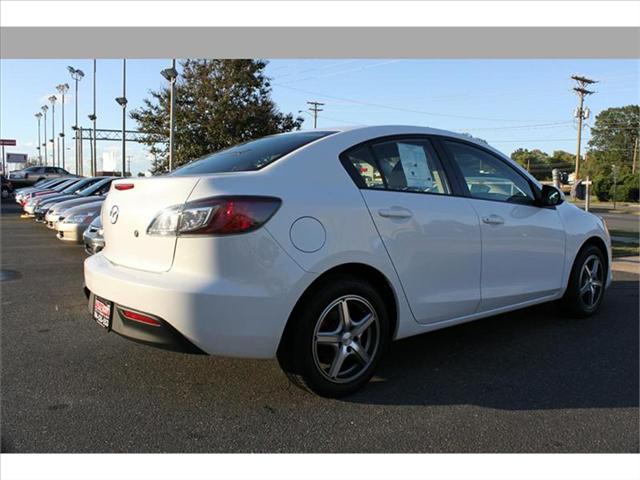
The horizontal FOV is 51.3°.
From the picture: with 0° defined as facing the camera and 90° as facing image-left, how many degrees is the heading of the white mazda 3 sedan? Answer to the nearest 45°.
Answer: approximately 225°

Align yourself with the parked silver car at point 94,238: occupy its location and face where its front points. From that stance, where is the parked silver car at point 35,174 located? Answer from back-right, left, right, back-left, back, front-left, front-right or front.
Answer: back-right

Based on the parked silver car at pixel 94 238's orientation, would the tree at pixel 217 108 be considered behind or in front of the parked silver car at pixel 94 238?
behind

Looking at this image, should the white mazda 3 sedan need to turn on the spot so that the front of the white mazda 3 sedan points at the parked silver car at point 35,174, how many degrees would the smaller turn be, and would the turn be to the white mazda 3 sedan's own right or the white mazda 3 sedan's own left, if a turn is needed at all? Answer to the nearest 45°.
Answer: approximately 90° to the white mazda 3 sedan's own left

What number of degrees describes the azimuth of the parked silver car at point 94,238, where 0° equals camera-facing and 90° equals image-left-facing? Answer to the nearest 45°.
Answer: approximately 45°

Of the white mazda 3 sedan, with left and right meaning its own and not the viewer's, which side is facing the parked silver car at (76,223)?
left

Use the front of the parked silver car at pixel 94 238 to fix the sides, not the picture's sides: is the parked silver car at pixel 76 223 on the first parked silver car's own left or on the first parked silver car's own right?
on the first parked silver car's own right

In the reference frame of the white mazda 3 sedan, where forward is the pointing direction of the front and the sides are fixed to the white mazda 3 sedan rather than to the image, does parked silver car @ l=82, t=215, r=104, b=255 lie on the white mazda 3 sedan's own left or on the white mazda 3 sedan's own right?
on the white mazda 3 sedan's own left
